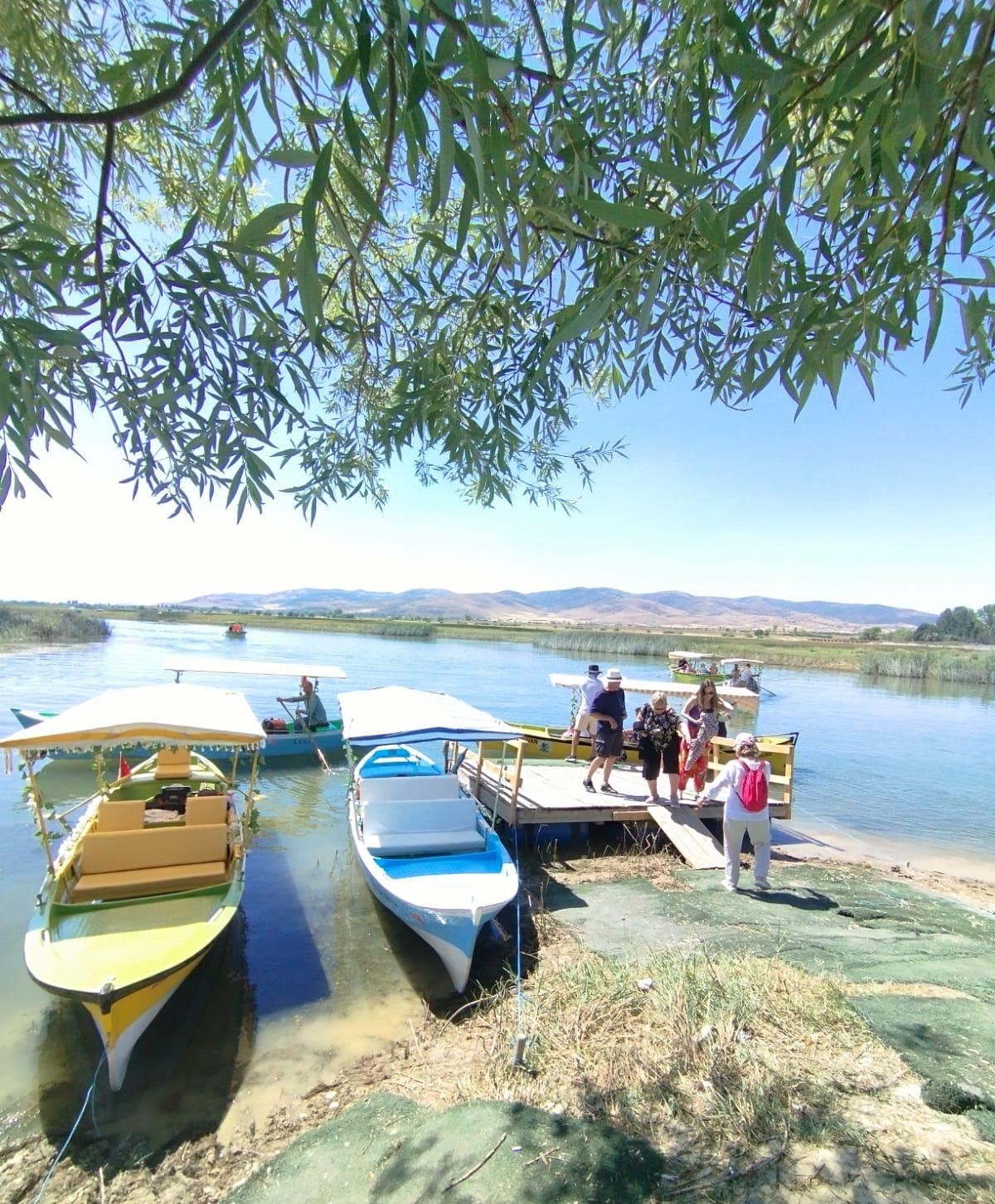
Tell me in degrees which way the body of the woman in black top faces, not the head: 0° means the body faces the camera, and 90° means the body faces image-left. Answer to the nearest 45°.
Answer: approximately 0°

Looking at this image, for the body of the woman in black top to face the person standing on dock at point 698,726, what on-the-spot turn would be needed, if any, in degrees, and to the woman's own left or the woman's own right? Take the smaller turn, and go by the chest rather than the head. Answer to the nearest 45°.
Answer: approximately 135° to the woman's own left

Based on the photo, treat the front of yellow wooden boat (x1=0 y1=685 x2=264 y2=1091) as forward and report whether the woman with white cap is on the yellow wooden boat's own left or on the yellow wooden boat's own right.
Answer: on the yellow wooden boat's own left

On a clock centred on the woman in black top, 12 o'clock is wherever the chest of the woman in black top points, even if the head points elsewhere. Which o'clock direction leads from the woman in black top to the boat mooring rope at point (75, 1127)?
The boat mooring rope is roughly at 1 o'clock from the woman in black top.

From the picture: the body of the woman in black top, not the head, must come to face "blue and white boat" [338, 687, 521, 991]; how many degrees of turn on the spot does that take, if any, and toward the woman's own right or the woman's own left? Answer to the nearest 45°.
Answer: approximately 45° to the woman's own right
